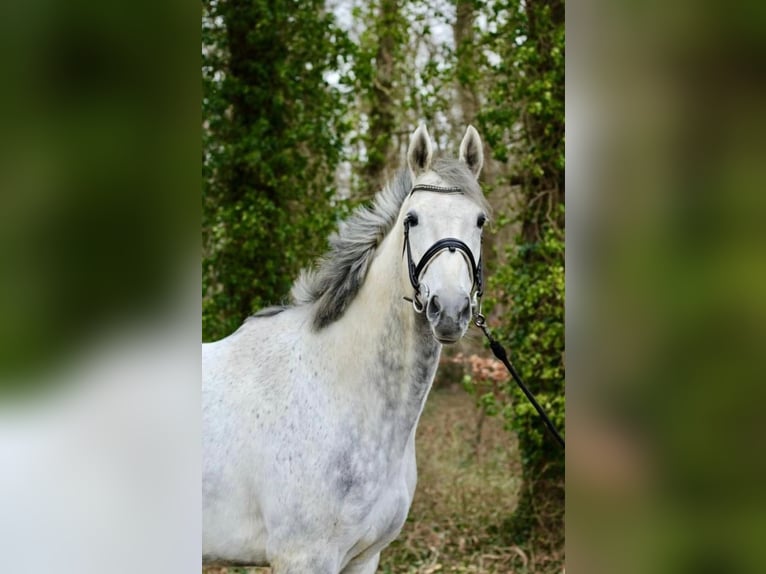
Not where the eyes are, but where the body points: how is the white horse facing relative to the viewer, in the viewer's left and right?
facing the viewer and to the right of the viewer
